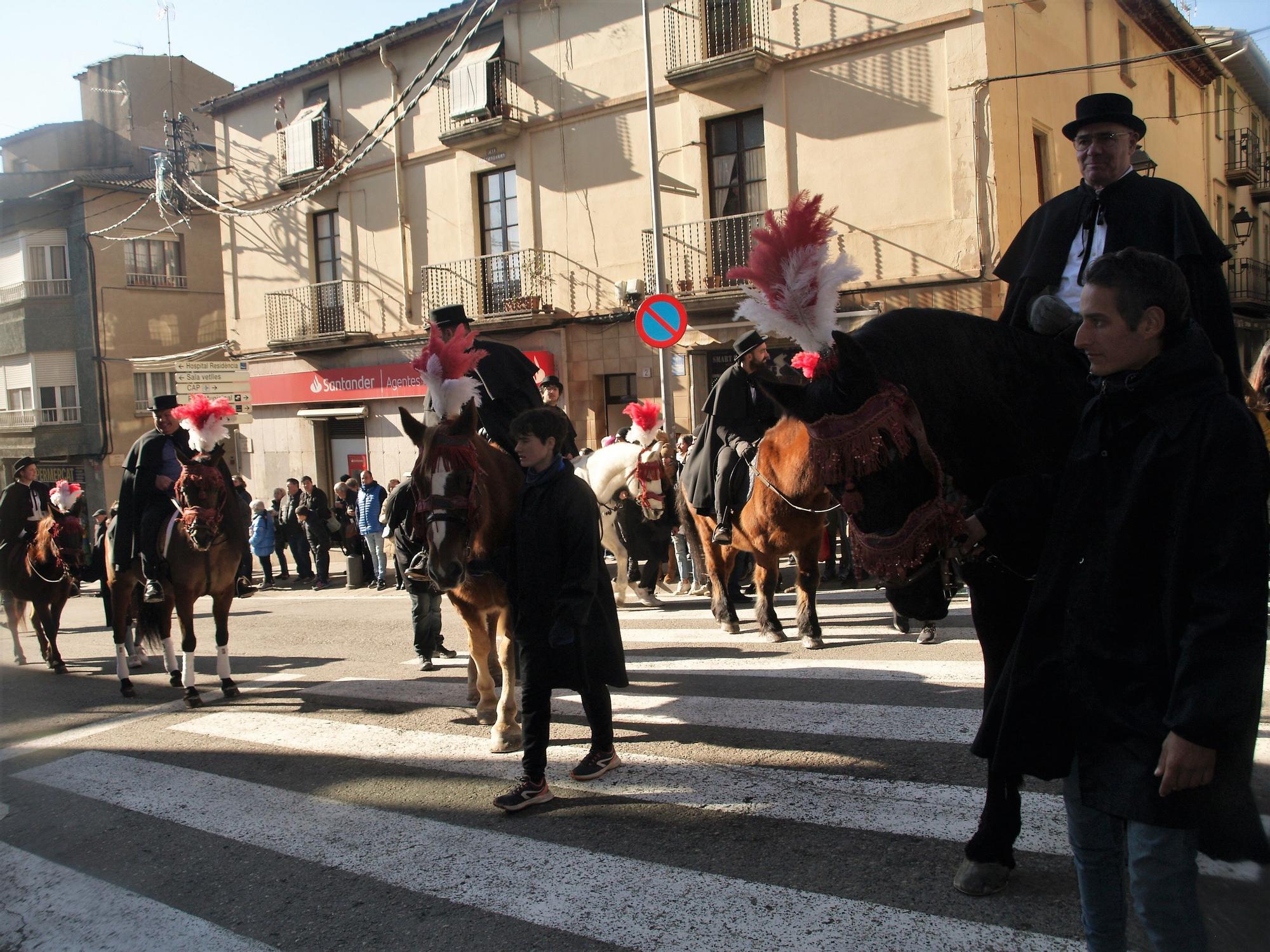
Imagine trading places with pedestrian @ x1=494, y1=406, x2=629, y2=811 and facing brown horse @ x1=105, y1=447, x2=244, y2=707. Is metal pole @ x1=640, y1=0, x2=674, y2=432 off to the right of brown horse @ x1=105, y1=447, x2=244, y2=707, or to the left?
right

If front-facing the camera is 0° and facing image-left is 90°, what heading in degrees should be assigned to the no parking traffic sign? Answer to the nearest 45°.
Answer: approximately 0°

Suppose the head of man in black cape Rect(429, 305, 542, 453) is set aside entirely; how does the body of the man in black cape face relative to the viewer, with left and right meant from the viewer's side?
facing the viewer and to the left of the viewer

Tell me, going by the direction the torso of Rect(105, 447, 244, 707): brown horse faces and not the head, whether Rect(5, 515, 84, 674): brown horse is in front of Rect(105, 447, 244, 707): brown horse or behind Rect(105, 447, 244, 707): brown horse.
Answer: behind

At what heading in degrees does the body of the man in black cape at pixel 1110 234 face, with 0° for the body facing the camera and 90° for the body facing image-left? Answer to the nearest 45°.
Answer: approximately 45°

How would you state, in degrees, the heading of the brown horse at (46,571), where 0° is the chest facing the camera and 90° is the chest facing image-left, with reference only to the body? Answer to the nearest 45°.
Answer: approximately 315°

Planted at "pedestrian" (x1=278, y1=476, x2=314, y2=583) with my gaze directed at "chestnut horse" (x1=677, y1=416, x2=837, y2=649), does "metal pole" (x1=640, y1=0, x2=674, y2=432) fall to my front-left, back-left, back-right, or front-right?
front-left
